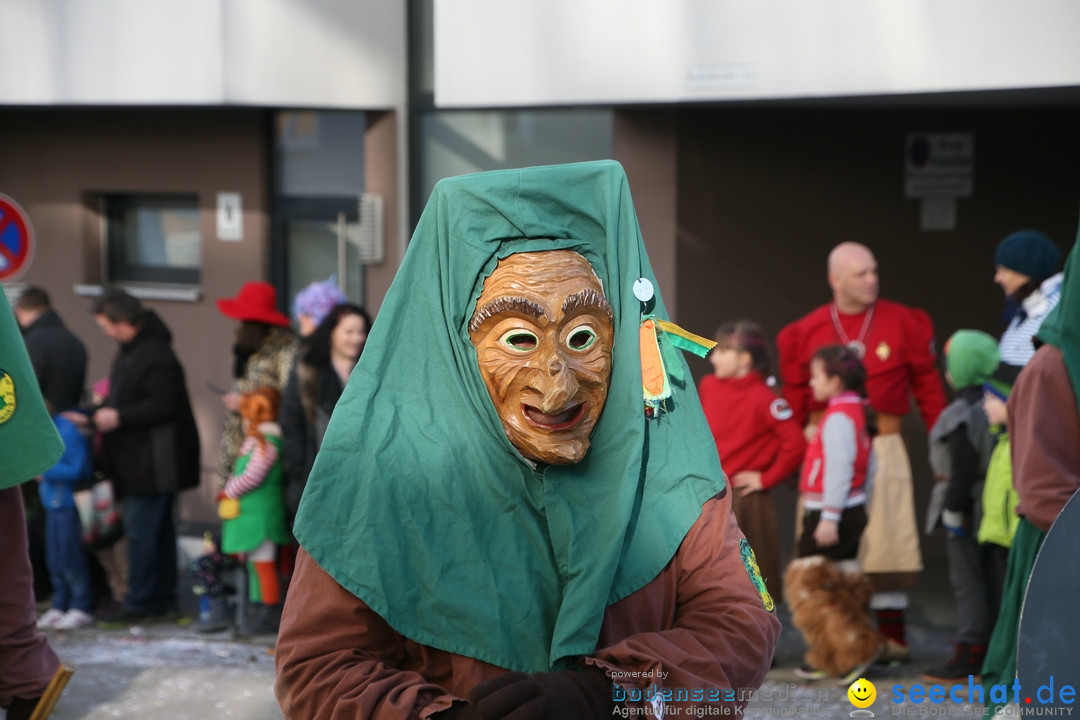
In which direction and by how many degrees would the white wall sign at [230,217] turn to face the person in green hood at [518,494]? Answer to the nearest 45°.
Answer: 0° — it already faces them

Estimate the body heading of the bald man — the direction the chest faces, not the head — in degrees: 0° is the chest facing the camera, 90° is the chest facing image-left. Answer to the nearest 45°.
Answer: approximately 0°

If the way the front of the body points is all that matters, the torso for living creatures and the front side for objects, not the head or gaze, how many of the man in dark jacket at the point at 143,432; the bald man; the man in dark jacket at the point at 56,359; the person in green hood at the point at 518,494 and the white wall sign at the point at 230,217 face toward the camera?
3

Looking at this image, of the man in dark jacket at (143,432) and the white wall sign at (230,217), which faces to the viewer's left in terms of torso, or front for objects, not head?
the man in dark jacket

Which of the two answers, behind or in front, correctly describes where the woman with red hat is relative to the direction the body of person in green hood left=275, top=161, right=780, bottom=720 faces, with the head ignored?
behind

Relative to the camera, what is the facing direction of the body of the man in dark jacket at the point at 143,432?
to the viewer's left

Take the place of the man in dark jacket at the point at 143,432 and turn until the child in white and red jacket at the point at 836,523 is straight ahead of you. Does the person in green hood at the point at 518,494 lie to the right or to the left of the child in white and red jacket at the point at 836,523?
right
